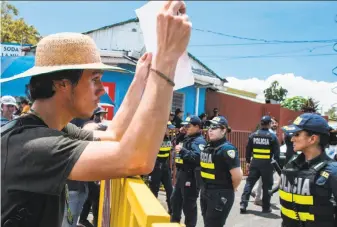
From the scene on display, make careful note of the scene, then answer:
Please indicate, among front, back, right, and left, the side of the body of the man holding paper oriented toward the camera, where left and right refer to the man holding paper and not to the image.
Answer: right

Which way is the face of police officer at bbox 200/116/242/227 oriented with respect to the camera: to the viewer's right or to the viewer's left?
to the viewer's left

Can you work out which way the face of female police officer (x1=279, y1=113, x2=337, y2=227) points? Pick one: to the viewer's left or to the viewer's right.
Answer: to the viewer's left

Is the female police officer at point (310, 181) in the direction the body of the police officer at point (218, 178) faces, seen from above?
no

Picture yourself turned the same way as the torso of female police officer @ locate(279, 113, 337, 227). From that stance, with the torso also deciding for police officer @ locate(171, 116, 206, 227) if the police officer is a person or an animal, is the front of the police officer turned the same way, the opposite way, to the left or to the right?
the same way

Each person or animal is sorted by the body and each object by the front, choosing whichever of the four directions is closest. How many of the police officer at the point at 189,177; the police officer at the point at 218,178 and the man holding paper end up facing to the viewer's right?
1

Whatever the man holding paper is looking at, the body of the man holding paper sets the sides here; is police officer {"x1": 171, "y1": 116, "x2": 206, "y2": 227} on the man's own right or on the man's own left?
on the man's own left

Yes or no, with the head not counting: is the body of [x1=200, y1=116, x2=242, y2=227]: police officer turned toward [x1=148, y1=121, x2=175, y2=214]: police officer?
no

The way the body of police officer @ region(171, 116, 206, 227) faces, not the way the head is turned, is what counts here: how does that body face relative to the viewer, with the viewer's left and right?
facing the viewer and to the left of the viewer

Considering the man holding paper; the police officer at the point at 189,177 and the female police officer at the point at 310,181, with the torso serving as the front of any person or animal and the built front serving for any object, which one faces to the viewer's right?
the man holding paper

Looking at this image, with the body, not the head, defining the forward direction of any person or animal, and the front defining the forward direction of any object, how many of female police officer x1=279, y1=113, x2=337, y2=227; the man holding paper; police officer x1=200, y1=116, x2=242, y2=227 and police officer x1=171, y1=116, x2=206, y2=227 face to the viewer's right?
1

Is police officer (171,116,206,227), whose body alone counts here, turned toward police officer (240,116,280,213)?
no

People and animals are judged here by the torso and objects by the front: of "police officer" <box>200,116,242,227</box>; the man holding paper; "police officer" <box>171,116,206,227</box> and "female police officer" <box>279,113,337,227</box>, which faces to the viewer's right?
the man holding paper
